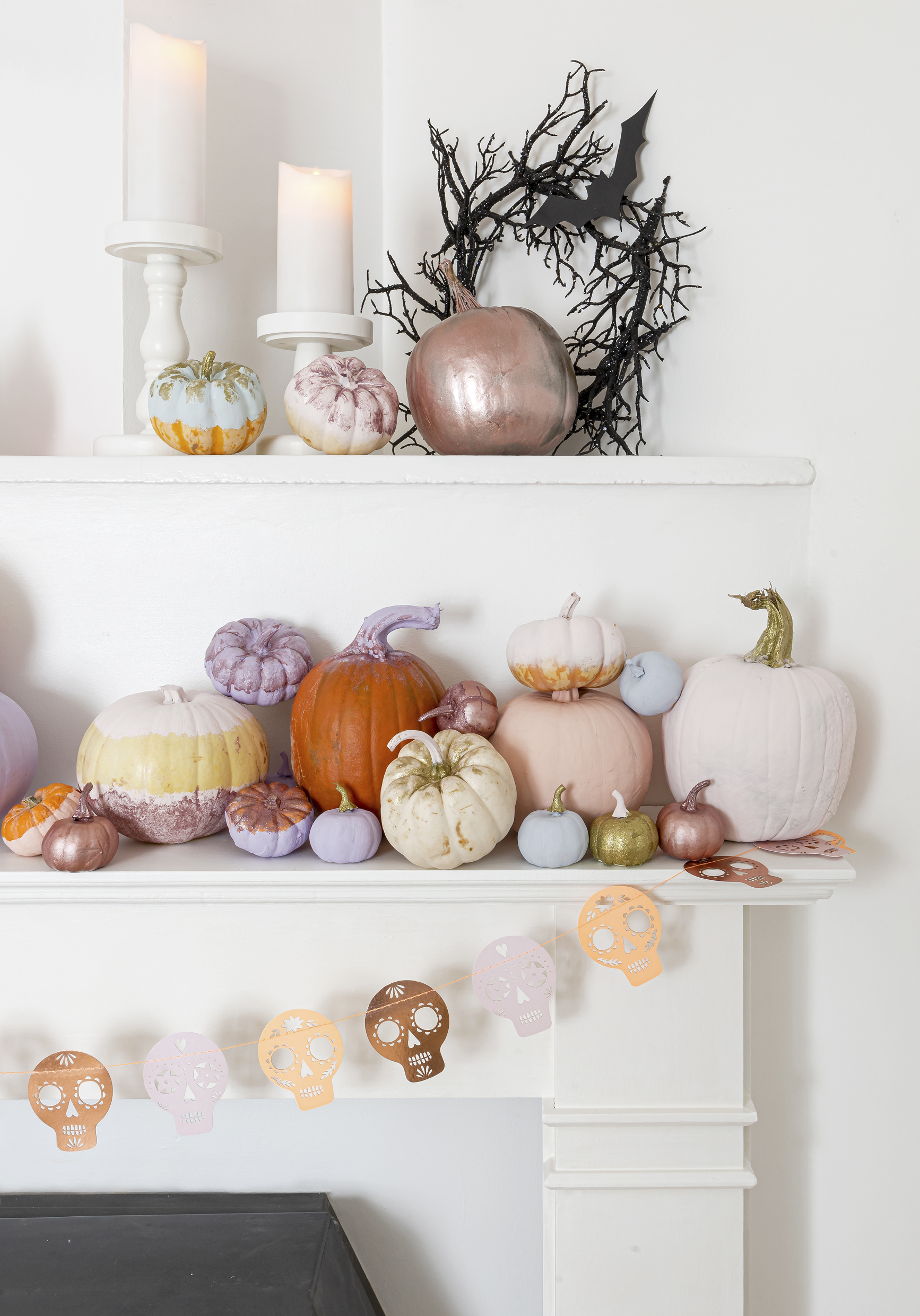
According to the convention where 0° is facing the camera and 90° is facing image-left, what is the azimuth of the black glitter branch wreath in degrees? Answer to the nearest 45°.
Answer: approximately 0°

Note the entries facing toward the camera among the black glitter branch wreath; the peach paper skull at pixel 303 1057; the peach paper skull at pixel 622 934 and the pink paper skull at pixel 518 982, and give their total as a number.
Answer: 4

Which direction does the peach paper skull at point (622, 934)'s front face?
toward the camera

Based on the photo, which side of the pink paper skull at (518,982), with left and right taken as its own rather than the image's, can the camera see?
front

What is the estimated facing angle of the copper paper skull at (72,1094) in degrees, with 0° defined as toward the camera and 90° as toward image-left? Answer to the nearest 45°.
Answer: approximately 0°

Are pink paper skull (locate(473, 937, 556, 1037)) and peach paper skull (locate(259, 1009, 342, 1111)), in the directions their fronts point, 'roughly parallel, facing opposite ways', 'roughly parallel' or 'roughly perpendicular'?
roughly parallel

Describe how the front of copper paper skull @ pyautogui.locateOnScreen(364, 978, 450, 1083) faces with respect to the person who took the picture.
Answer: facing the viewer

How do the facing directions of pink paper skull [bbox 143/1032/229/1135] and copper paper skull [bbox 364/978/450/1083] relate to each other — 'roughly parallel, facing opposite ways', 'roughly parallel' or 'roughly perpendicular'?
roughly parallel
